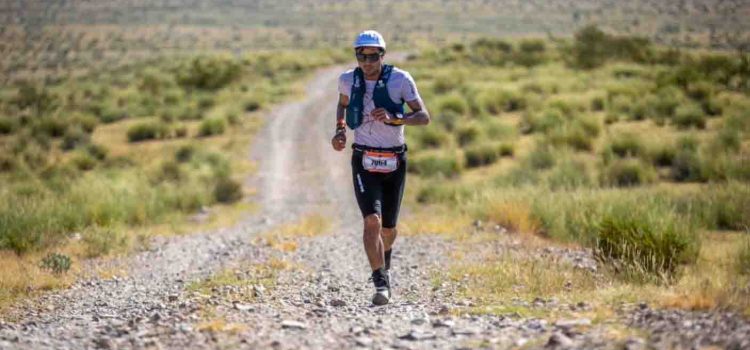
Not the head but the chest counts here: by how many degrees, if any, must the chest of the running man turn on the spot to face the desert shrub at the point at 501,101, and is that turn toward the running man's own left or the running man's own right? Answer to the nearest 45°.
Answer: approximately 180°

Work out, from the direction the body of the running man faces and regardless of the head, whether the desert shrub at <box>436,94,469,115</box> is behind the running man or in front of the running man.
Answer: behind

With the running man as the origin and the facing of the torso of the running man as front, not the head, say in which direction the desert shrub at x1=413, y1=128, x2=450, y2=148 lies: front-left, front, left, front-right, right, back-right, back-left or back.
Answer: back

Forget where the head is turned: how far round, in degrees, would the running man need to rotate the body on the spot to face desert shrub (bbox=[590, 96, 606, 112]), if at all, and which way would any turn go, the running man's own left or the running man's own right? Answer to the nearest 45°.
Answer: approximately 180°

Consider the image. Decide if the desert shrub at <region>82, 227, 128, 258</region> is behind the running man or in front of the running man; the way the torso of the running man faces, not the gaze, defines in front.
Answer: behind

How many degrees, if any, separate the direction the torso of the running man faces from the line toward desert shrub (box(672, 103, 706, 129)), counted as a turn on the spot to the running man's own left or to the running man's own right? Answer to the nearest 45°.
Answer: approximately 135° to the running man's own left

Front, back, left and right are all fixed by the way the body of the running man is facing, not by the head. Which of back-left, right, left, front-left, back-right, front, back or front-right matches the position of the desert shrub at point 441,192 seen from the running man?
back

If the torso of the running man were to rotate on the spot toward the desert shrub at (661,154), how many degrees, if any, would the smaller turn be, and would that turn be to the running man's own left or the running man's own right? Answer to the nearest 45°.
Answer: approximately 135° to the running man's own left

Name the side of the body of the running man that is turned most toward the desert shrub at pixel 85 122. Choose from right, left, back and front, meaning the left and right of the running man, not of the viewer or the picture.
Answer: back

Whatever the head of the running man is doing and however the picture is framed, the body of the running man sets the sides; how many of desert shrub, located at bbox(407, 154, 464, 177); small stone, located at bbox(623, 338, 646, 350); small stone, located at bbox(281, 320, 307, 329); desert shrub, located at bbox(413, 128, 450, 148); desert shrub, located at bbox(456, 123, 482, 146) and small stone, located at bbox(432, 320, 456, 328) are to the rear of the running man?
3

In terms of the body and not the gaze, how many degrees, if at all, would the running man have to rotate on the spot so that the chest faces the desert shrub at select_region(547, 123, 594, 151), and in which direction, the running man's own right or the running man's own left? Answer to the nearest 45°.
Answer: approximately 180°

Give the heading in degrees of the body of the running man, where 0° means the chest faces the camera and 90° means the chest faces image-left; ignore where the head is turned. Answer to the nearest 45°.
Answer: approximately 0°
